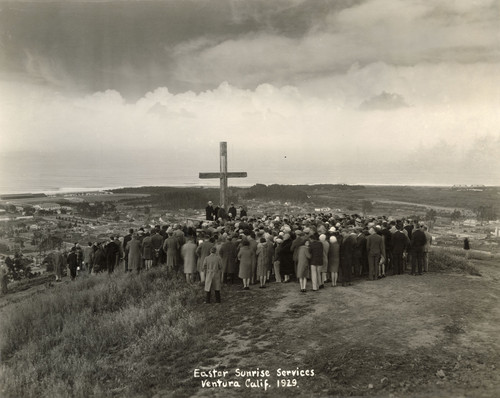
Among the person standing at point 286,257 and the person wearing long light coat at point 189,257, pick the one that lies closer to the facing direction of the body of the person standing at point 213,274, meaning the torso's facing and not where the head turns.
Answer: the person wearing long light coat

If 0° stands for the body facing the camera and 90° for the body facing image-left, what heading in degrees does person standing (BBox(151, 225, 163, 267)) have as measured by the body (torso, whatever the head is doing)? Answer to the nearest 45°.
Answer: approximately 180°

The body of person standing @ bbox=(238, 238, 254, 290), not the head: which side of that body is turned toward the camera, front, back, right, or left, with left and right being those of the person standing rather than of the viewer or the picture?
back

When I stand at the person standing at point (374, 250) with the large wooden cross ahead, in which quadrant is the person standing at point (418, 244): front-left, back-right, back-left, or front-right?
back-right

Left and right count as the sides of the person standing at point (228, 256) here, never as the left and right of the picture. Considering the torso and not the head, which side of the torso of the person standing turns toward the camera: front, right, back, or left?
back

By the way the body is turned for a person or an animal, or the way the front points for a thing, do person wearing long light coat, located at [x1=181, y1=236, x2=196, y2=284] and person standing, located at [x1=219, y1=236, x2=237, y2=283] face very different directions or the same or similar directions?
same or similar directions

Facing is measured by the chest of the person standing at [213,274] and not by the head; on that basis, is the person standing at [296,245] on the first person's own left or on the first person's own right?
on the first person's own right

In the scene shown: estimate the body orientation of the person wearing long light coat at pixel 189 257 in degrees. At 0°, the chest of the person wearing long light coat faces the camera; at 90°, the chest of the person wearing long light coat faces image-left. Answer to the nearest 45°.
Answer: approximately 180°

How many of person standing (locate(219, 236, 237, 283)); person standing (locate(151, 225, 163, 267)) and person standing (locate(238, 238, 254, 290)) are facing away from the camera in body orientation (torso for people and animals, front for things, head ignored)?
3

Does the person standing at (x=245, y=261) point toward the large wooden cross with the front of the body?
yes

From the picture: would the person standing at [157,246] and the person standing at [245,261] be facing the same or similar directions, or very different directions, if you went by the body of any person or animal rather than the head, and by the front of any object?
same or similar directions

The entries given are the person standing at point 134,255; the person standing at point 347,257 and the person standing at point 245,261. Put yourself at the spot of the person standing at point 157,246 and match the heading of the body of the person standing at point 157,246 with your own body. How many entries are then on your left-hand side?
1

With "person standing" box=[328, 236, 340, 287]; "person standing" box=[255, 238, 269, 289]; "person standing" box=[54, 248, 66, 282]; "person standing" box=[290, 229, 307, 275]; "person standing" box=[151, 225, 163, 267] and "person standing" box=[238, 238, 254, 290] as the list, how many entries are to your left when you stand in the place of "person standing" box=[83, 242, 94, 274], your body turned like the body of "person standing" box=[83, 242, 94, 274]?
1

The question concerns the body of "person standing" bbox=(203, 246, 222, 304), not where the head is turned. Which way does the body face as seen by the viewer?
away from the camera
